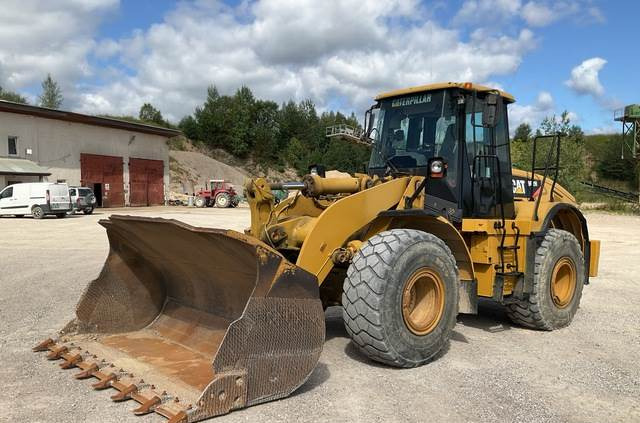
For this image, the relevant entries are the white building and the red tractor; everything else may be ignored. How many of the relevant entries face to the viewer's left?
1

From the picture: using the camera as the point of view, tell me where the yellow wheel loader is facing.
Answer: facing the viewer and to the left of the viewer

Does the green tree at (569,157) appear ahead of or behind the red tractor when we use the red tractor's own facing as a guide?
behind

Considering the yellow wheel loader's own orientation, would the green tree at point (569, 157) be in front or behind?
behind

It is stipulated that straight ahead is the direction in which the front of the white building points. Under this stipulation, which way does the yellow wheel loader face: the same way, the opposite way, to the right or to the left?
to the right

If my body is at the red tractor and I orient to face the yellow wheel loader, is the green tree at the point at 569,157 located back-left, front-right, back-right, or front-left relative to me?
front-left

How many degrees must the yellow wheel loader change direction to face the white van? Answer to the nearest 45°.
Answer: approximately 90° to its right

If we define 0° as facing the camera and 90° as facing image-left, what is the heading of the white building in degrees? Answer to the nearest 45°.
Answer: approximately 315°

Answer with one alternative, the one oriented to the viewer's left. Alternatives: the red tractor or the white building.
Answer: the red tractor

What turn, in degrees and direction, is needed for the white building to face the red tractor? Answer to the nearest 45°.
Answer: approximately 45° to its left

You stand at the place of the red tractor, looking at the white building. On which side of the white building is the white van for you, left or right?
left

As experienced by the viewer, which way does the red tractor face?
facing to the left of the viewer
